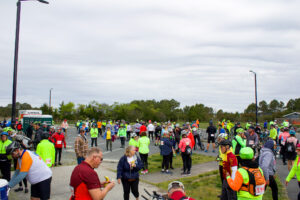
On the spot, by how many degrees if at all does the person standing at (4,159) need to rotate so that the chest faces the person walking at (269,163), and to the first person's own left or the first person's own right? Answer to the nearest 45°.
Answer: approximately 45° to the first person's own left

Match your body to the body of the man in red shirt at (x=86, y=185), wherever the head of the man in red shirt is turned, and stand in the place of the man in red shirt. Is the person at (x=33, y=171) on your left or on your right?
on your left
